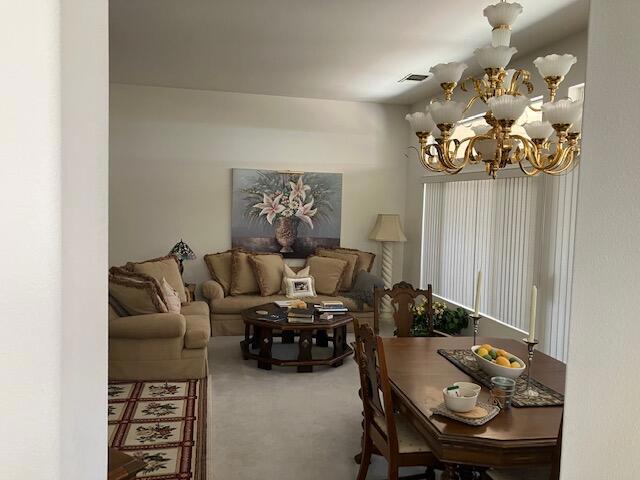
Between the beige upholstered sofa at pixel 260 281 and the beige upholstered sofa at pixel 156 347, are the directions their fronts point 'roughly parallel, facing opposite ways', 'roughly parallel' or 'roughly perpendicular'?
roughly perpendicular

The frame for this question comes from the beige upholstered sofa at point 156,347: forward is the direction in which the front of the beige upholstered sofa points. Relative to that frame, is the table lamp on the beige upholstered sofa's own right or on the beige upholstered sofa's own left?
on the beige upholstered sofa's own left

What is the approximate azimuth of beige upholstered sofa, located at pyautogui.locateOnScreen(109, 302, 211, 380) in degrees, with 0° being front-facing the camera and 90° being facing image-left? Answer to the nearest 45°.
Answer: approximately 270°

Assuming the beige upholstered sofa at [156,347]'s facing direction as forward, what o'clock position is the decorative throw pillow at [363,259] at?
The decorative throw pillow is roughly at 11 o'clock from the beige upholstered sofa.

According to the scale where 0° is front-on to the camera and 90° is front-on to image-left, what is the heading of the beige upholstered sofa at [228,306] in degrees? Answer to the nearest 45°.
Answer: approximately 0°

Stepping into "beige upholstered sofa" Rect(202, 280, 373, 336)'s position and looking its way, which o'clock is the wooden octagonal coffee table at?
The wooden octagonal coffee table is roughly at 11 o'clock from the beige upholstered sofa.

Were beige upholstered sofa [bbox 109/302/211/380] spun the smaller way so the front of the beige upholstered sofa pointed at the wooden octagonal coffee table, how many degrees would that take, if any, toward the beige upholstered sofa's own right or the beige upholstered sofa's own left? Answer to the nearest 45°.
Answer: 0° — it already faces it

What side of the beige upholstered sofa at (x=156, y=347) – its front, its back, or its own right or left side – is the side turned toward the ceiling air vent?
front

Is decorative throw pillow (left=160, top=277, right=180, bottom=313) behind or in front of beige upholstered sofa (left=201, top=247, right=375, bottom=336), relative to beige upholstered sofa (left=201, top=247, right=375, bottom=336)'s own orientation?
in front

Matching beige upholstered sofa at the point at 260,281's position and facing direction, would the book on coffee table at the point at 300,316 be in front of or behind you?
in front

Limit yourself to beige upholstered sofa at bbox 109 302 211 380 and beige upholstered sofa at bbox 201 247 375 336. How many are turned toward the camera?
1

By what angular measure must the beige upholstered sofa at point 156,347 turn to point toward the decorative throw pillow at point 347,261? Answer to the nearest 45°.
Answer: approximately 45° to its left

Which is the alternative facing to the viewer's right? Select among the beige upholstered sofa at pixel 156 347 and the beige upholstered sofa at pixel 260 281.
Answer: the beige upholstered sofa at pixel 156 347
